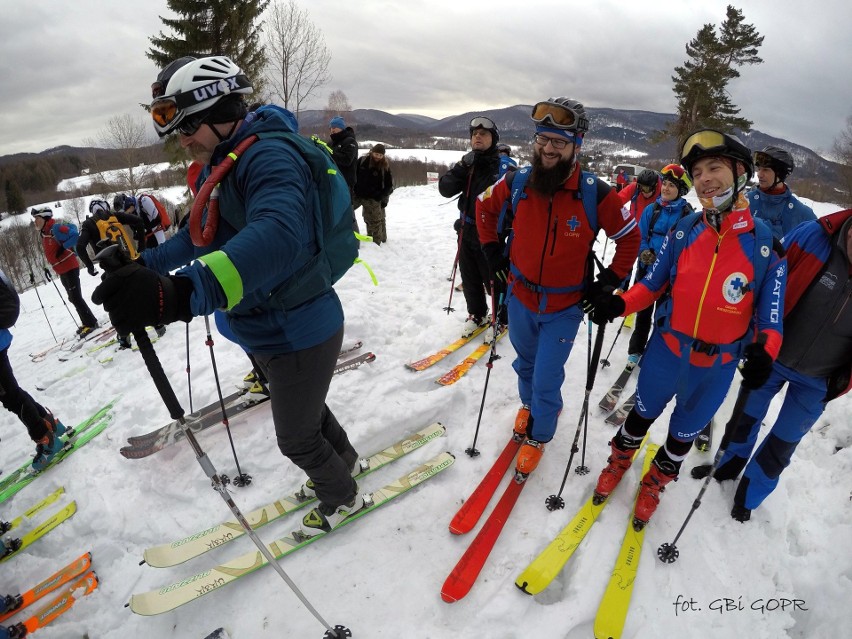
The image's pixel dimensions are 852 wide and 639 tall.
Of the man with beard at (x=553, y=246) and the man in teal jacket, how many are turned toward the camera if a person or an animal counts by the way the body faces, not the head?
1

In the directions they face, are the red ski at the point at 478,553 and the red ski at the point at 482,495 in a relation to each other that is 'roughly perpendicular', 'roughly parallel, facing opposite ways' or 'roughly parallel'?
roughly parallel

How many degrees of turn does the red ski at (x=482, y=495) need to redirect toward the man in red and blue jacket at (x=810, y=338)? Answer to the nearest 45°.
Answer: approximately 135° to its left

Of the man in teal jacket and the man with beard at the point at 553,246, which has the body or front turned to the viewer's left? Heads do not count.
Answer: the man in teal jacket

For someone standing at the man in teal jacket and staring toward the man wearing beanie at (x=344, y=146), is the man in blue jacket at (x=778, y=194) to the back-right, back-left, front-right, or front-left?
front-right

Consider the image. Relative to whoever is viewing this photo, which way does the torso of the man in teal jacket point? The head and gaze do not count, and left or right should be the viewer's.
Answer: facing to the left of the viewer

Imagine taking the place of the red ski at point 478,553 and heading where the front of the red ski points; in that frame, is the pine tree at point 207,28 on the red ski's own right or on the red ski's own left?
on the red ski's own right

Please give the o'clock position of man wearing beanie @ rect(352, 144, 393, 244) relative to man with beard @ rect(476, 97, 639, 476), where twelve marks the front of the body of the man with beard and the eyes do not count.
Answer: The man wearing beanie is roughly at 5 o'clock from the man with beard.

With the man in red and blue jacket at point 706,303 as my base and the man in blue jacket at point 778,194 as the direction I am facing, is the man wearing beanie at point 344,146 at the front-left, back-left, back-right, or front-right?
front-left

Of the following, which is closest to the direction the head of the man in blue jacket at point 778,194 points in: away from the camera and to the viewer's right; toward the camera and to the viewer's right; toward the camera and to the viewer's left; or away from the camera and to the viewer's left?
toward the camera and to the viewer's left

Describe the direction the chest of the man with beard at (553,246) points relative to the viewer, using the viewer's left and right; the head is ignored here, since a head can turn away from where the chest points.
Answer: facing the viewer

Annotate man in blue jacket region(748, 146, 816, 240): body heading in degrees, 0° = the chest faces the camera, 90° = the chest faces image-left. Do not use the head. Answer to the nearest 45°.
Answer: approximately 45°
